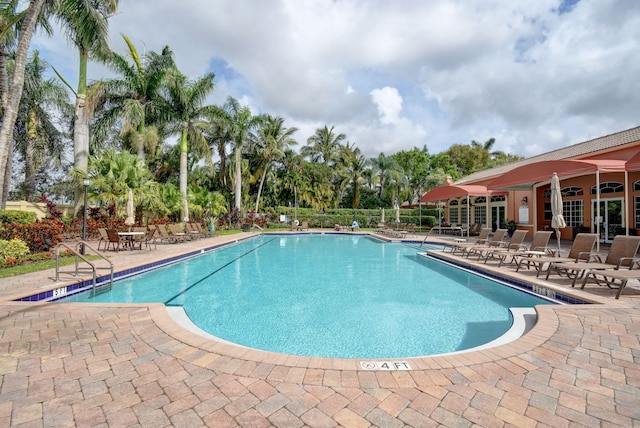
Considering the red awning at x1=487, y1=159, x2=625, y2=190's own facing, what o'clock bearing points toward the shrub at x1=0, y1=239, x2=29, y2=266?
The shrub is roughly at 12 o'clock from the red awning.

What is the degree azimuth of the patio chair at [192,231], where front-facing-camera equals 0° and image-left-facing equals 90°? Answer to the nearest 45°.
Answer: approximately 315°

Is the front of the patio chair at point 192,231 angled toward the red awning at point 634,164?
yes

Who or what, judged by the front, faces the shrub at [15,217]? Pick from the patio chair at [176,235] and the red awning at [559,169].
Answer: the red awning

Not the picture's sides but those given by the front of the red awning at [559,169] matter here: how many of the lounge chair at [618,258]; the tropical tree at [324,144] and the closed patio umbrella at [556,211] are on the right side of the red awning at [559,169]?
1

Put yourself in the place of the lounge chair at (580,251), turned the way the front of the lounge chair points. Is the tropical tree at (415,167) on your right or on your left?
on your right

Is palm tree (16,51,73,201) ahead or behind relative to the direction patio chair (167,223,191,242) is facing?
behind

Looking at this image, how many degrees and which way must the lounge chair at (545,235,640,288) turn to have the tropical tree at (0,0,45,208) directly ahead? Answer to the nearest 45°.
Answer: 0° — it already faces it

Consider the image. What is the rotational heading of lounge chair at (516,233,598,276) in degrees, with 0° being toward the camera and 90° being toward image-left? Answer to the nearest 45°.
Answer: approximately 45°

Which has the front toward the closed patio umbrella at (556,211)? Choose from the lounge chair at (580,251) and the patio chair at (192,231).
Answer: the patio chair

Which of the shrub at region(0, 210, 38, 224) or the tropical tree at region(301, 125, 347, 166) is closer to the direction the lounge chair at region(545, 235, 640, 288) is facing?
the shrub
